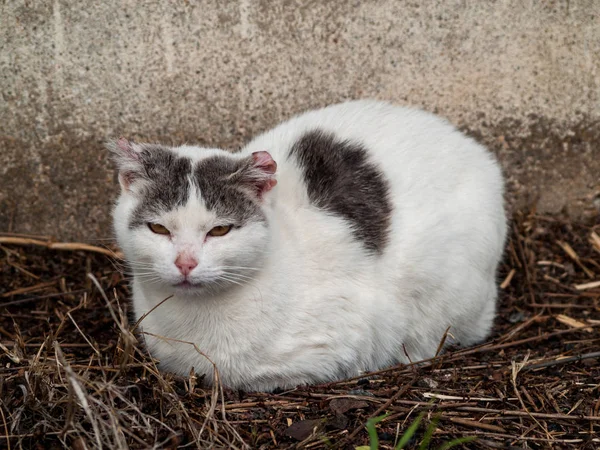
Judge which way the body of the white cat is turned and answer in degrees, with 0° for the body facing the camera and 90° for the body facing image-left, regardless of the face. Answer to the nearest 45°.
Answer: approximately 45°
